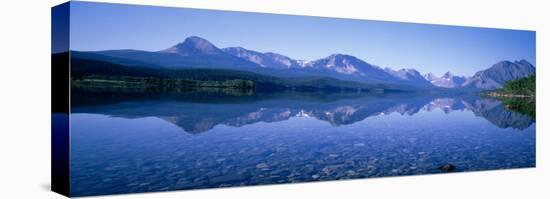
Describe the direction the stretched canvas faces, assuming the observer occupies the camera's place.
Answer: facing the viewer and to the right of the viewer
